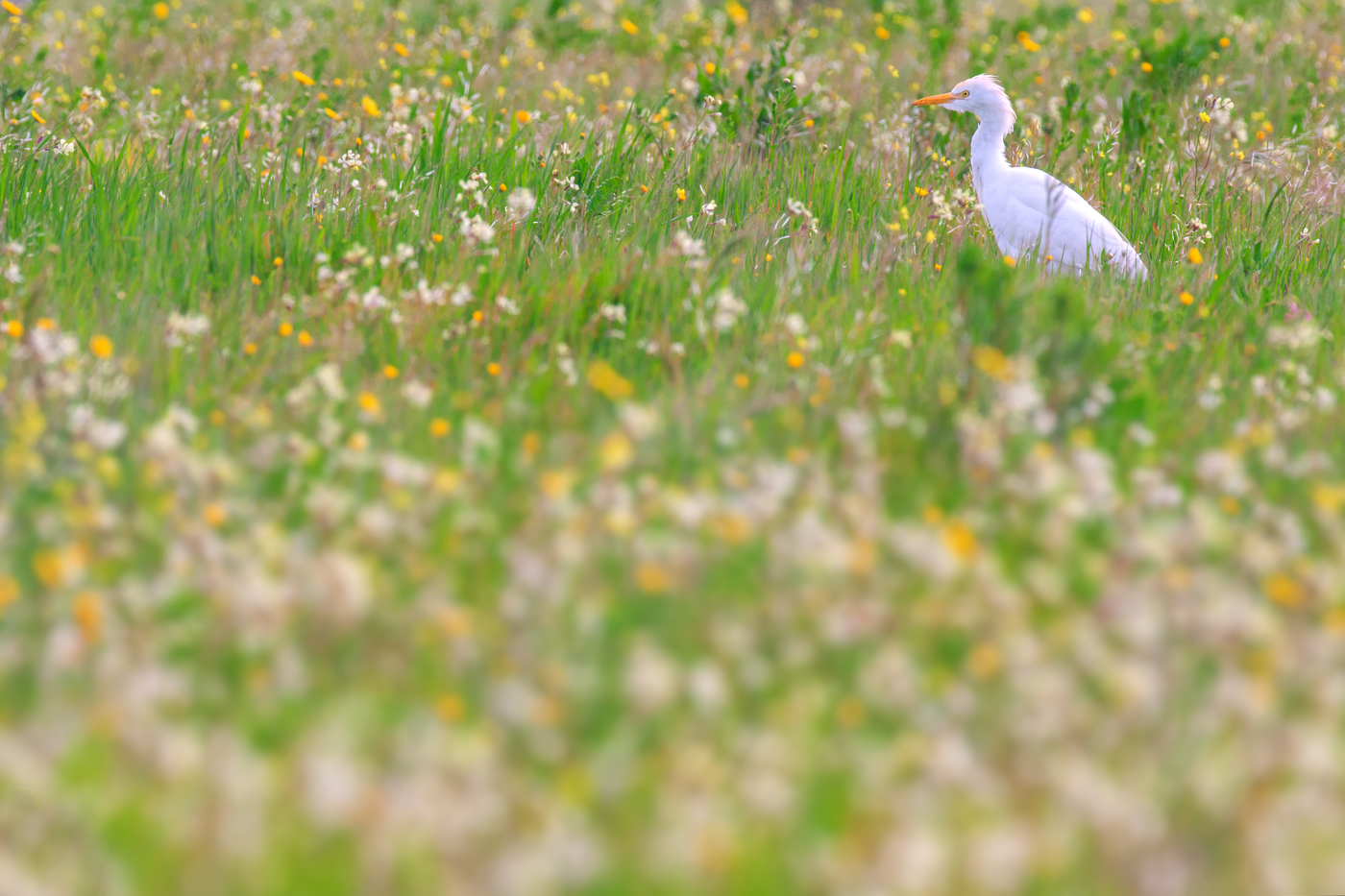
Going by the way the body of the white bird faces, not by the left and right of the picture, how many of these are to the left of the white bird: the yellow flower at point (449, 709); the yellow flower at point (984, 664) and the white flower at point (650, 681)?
3

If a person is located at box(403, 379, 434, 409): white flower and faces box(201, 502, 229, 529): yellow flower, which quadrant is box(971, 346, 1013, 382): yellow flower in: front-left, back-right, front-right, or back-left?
back-left

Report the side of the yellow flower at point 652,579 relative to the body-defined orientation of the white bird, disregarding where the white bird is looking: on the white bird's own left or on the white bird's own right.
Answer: on the white bird's own left

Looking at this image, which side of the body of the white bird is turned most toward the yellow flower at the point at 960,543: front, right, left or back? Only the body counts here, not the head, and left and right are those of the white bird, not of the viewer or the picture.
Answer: left

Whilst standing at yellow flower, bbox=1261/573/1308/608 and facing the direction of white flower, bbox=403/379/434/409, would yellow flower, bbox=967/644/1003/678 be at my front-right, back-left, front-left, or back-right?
front-left

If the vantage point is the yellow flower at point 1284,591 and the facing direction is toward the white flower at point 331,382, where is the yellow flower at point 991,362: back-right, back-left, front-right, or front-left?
front-right

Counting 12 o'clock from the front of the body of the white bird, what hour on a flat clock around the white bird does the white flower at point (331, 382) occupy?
The white flower is roughly at 10 o'clock from the white bird.

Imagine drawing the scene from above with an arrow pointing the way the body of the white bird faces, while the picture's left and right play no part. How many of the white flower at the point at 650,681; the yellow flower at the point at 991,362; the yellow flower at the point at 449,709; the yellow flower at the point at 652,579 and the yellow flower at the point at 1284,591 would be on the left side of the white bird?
5

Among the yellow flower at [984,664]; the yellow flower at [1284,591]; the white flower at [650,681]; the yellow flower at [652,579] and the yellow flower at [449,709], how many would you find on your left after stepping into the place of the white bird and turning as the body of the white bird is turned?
5

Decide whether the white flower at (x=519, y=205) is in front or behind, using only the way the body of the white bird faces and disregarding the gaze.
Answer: in front

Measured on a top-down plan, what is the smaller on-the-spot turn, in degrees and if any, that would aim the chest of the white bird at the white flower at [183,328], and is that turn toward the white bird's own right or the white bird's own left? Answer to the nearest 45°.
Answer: approximately 45° to the white bird's own left

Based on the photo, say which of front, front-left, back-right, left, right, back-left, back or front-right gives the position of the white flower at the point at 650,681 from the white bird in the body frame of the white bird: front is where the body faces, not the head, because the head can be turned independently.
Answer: left

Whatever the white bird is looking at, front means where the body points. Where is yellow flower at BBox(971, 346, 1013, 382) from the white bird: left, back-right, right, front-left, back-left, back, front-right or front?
left

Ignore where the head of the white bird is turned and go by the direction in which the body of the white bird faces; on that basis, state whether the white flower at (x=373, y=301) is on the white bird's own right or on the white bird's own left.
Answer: on the white bird's own left

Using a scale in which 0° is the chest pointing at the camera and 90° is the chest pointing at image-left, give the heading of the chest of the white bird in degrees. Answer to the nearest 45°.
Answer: approximately 90°

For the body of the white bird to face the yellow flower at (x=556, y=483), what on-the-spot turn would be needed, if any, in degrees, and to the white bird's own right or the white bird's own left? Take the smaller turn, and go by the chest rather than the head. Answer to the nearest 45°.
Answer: approximately 90° to the white bird's own left

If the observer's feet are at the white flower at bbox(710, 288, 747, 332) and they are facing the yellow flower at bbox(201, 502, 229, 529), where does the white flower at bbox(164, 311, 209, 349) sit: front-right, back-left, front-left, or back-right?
front-right
